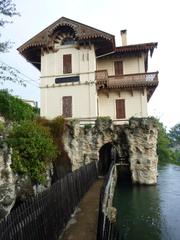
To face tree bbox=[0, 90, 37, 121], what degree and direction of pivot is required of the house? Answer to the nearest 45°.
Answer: approximately 45° to its right

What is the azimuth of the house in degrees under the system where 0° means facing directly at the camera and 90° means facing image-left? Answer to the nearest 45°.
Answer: approximately 0°

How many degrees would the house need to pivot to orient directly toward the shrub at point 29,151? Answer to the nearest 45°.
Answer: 0° — it already faces it
